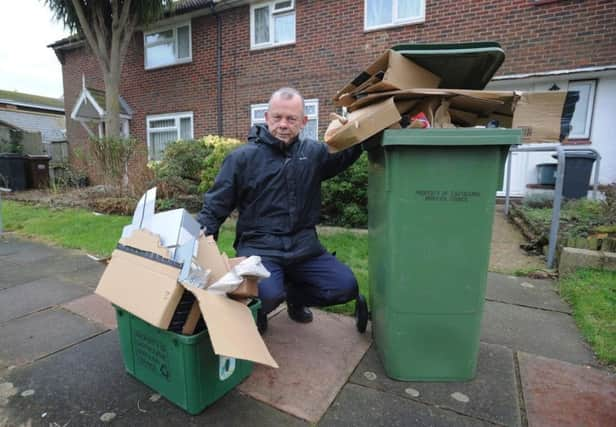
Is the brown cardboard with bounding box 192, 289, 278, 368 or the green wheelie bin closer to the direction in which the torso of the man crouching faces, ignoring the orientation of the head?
the brown cardboard

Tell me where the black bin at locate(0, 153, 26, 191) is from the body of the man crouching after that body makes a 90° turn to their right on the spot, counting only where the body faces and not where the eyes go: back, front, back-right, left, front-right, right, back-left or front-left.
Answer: front-right

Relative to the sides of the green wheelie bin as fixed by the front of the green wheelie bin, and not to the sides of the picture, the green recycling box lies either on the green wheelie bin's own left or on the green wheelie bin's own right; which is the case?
on the green wheelie bin's own right

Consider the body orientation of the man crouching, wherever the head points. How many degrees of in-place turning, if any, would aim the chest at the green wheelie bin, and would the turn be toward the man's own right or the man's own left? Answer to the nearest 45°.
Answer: approximately 45° to the man's own left

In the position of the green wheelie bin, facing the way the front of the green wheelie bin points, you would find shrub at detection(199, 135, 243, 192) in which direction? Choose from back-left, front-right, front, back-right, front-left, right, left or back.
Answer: back-right

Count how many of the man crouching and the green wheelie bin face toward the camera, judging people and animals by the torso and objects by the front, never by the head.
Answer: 2

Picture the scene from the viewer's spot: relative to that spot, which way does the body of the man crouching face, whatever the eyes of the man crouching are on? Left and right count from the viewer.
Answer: facing the viewer

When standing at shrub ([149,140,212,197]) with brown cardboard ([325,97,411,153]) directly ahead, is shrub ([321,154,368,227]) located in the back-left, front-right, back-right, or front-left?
front-left

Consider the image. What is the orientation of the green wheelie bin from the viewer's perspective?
toward the camera

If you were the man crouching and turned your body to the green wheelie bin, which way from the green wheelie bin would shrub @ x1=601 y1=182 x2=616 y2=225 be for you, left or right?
left

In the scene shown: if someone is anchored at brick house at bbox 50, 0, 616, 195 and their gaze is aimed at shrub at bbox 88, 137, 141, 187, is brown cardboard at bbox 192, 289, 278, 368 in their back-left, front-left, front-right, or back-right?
front-left

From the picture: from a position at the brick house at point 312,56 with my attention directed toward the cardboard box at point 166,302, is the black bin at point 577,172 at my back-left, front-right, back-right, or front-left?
front-left

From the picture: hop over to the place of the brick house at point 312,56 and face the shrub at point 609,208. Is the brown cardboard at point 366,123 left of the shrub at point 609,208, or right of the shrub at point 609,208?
right
